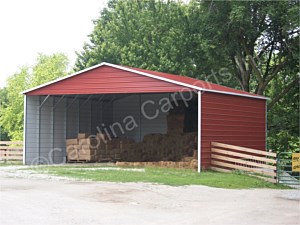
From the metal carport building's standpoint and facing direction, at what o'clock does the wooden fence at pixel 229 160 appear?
The wooden fence is roughly at 9 o'clock from the metal carport building.

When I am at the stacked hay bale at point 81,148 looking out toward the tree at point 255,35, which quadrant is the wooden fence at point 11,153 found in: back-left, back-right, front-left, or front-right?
back-left

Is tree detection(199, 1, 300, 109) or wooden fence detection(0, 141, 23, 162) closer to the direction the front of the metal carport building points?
the wooden fence

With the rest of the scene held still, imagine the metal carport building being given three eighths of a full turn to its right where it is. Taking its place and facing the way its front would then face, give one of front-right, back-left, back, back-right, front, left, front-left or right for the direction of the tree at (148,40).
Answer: front

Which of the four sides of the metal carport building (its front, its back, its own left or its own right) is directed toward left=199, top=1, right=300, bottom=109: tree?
back

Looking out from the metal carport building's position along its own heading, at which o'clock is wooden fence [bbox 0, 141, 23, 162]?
The wooden fence is roughly at 2 o'clock from the metal carport building.

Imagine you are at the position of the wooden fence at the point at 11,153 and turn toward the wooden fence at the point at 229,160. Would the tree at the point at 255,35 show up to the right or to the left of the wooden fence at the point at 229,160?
left

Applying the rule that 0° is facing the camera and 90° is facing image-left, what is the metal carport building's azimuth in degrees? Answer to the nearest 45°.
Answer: approximately 45°
